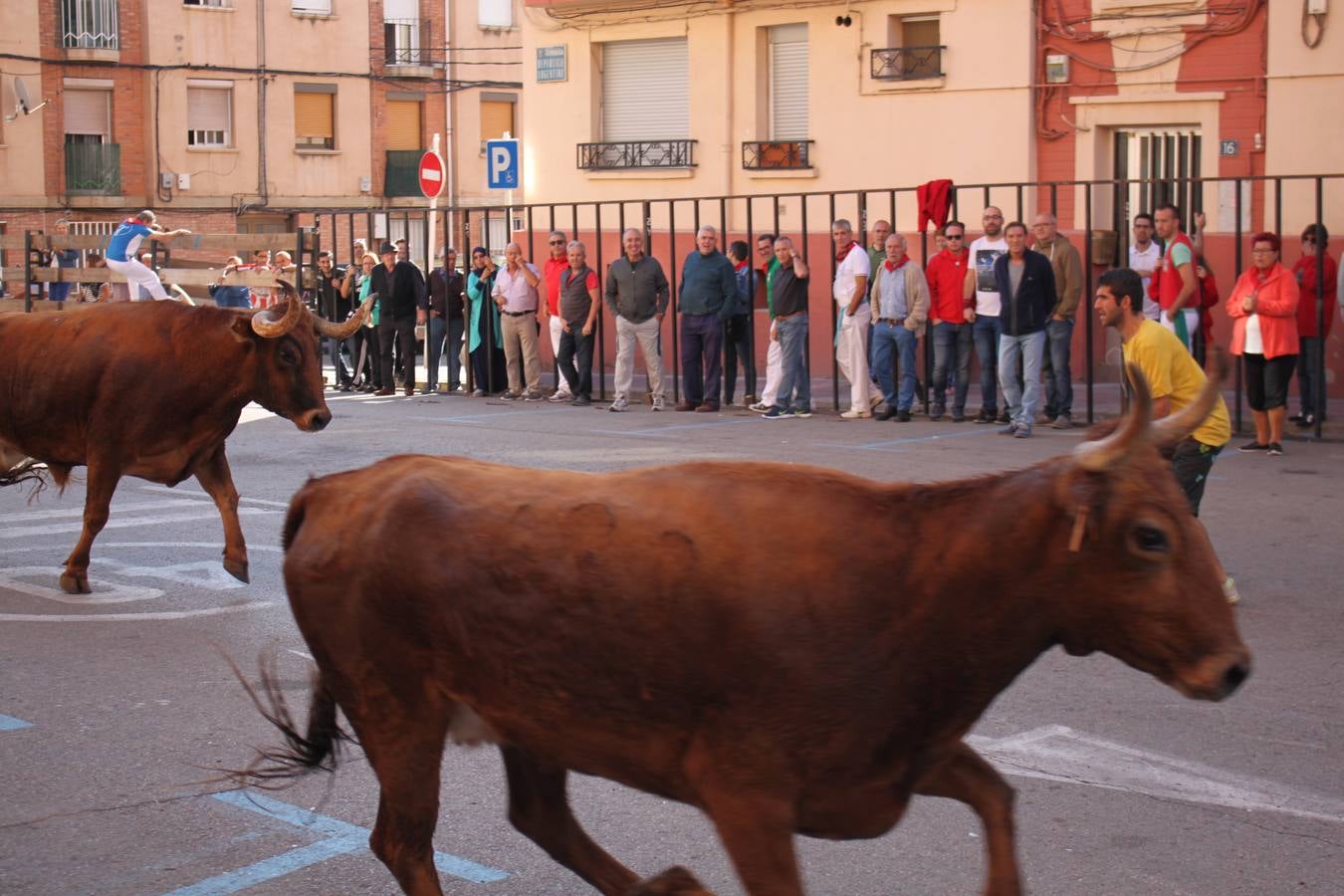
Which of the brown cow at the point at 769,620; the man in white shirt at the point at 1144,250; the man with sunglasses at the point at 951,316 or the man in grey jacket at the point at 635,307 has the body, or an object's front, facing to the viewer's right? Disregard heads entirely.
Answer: the brown cow

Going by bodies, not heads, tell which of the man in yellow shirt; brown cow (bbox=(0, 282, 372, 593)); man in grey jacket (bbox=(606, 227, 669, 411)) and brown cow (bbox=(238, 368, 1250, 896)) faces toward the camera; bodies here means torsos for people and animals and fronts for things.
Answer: the man in grey jacket

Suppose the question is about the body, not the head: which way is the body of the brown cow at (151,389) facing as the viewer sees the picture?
to the viewer's right

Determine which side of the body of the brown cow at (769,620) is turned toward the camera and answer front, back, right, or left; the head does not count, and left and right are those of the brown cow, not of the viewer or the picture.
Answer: right

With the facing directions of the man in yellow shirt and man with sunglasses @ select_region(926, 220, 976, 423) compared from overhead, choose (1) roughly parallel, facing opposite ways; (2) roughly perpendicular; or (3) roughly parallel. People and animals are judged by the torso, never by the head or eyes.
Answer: roughly perpendicular

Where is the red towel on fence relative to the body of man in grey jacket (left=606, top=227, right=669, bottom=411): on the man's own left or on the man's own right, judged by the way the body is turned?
on the man's own left

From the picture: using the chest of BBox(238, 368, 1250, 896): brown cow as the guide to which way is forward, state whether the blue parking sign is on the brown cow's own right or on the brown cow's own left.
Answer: on the brown cow's own left

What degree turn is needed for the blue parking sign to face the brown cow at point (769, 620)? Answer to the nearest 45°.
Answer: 0° — it already faces it

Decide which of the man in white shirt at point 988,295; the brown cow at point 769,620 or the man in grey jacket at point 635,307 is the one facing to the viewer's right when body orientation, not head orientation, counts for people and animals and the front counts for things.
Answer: the brown cow

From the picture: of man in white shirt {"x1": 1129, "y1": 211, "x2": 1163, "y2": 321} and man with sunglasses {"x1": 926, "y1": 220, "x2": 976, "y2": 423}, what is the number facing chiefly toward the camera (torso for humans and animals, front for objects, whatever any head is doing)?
2

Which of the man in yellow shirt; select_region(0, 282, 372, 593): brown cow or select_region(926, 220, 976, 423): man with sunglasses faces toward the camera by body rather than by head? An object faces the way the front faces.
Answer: the man with sunglasses
